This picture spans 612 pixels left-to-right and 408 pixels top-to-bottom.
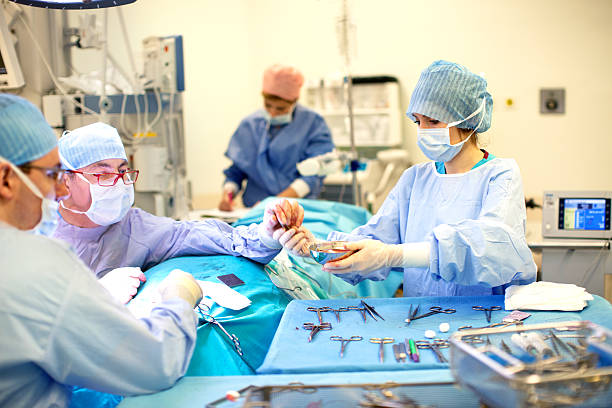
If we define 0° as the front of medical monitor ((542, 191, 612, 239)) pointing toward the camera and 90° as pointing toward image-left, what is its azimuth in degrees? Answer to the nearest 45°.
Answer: approximately 0°

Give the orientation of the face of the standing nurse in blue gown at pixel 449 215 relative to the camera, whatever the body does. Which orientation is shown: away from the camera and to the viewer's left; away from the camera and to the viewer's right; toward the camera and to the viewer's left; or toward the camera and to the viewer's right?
toward the camera and to the viewer's left

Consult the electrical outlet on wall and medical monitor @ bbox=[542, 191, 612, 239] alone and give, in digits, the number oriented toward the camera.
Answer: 2

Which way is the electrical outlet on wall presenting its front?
toward the camera

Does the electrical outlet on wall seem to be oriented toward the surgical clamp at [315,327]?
yes

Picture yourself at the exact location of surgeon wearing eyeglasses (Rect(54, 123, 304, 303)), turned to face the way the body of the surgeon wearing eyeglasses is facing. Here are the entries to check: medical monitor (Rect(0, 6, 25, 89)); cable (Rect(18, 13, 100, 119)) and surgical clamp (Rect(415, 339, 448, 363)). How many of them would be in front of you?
1

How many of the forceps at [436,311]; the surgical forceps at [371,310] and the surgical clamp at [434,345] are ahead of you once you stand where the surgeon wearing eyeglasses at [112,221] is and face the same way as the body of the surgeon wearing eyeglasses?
3

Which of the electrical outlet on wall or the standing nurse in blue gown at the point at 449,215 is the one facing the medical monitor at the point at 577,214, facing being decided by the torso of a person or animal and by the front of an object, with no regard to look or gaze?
the electrical outlet on wall

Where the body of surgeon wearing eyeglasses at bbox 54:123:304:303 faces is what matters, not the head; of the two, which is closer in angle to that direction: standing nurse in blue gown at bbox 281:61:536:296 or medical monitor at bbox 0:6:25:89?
the standing nurse in blue gown

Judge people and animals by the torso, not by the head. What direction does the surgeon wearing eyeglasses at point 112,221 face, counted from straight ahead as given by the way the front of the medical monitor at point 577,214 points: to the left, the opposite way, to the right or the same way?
to the left

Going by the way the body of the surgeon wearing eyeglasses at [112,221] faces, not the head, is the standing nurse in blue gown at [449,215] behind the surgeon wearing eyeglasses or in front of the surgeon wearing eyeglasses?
in front

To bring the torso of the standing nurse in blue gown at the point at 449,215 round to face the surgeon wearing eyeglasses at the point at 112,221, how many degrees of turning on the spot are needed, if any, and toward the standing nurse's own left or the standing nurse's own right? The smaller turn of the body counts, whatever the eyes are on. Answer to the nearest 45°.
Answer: approximately 45° to the standing nurse's own right
